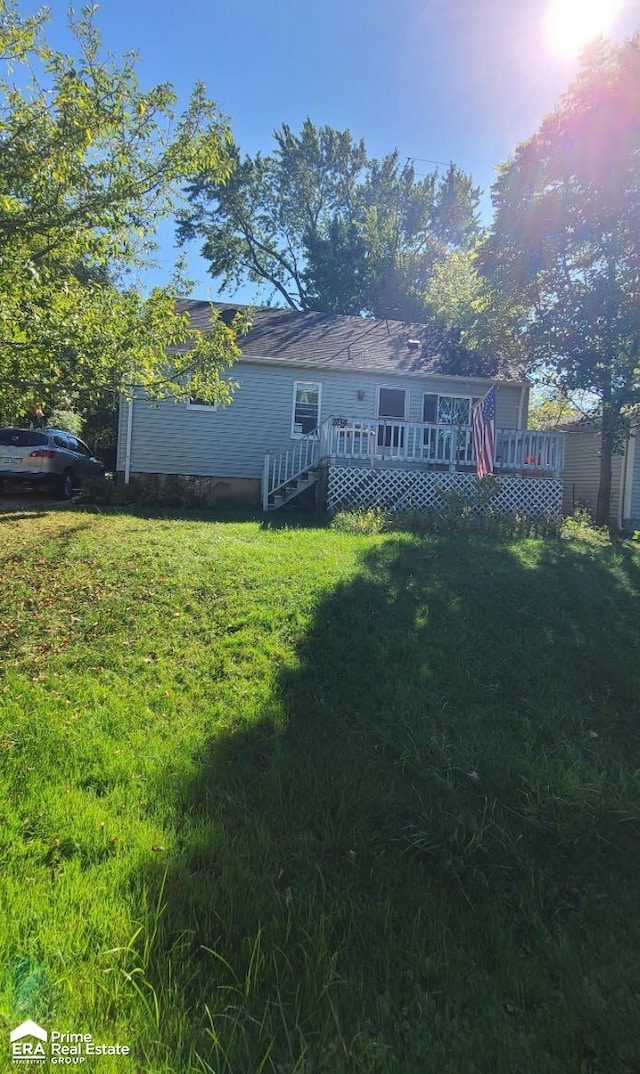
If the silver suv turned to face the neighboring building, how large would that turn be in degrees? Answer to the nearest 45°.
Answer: approximately 45° to its right

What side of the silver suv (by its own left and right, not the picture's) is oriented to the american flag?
right

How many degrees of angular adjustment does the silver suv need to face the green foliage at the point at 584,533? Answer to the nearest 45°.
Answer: approximately 90° to its right

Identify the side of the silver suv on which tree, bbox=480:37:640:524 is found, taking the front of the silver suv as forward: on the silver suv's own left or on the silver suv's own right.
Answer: on the silver suv's own right

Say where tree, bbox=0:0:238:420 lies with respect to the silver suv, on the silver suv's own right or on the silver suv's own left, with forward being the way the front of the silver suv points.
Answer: on the silver suv's own right

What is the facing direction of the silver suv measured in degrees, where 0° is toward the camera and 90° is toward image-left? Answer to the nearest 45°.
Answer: approximately 225°
